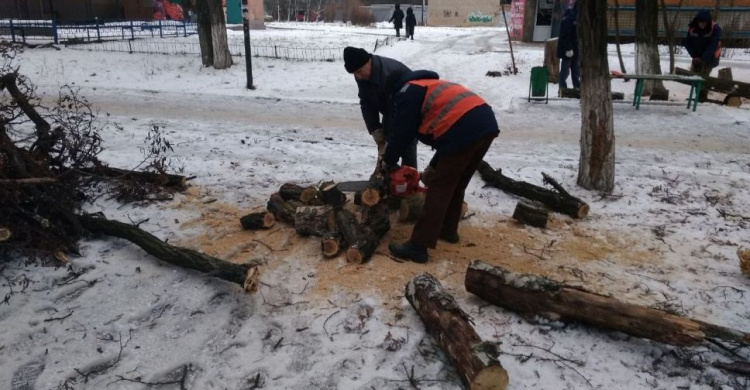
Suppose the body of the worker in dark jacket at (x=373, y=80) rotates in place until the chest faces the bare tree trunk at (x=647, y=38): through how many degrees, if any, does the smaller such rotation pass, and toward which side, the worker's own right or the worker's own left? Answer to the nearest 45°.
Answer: approximately 180°

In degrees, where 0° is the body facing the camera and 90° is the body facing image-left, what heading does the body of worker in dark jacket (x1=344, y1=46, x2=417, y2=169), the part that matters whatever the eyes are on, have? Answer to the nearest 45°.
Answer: approximately 45°

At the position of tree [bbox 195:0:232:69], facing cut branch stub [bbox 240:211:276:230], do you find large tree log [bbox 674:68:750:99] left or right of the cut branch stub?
left

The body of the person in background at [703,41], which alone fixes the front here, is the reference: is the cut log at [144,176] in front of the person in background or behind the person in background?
in front

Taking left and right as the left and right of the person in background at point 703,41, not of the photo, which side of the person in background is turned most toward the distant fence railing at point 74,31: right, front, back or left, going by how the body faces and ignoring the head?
right

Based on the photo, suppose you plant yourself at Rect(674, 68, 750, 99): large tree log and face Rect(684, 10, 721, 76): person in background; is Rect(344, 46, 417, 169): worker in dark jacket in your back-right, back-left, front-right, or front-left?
back-left

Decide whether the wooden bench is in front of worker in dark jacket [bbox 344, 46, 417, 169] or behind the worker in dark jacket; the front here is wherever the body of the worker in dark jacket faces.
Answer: behind

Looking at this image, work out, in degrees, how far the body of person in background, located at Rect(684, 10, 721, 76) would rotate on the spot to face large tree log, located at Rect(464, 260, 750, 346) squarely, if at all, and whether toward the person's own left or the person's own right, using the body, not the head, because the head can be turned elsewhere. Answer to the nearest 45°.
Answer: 0° — they already face it

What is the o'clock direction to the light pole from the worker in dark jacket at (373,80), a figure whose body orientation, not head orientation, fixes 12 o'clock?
The light pole is roughly at 4 o'clock from the worker in dark jacket.

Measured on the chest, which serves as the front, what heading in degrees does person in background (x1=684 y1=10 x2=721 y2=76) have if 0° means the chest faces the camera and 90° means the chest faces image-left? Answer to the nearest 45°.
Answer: approximately 0°

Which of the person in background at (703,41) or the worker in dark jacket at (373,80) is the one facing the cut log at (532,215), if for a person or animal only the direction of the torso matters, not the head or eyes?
the person in background

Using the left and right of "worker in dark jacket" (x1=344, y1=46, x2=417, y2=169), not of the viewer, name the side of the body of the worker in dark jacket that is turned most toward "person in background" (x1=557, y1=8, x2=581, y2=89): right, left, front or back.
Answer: back

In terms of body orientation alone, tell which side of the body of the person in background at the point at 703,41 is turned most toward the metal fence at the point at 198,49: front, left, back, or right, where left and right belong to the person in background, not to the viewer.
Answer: right

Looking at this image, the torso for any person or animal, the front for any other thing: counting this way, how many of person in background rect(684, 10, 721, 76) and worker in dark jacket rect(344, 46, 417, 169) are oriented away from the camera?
0

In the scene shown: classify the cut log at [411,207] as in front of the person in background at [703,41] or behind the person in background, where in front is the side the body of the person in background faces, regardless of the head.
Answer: in front
